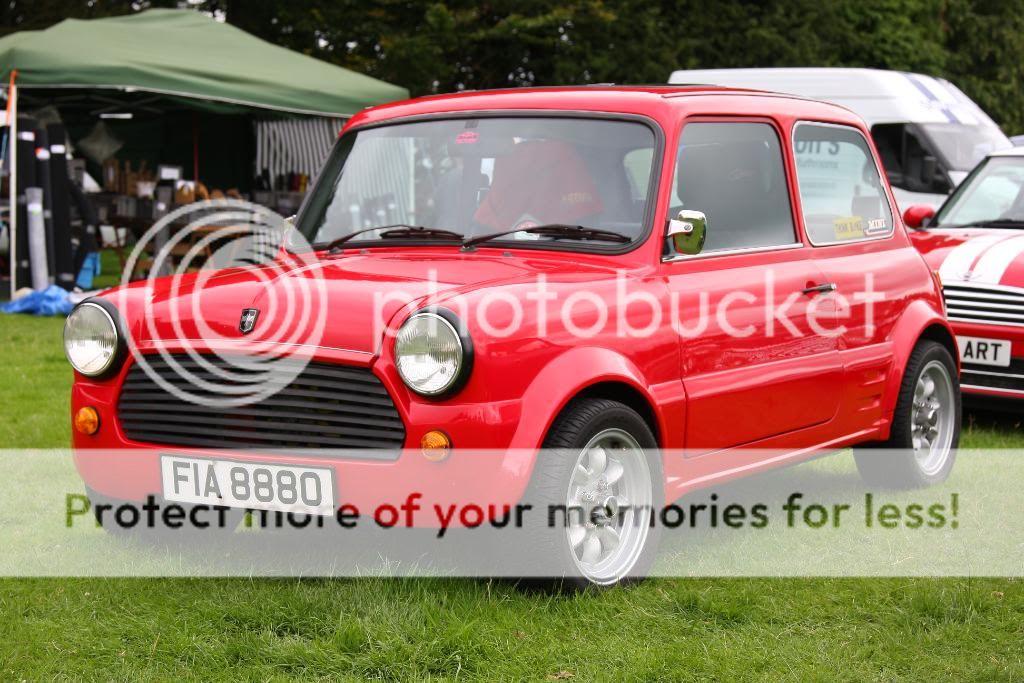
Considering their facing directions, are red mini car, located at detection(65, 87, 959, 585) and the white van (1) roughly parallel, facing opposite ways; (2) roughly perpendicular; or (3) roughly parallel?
roughly perpendicular

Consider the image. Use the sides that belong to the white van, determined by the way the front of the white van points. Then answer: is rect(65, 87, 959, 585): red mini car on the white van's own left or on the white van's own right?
on the white van's own right

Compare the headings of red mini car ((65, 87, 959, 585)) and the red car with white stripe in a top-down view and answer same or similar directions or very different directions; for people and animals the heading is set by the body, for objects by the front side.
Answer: same or similar directions

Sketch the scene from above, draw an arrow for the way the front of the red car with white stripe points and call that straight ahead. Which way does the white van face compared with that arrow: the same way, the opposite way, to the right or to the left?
to the left

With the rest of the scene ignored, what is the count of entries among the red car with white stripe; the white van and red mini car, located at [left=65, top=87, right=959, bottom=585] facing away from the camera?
0

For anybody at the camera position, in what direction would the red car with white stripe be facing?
facing the viewer and to the left of the viewer

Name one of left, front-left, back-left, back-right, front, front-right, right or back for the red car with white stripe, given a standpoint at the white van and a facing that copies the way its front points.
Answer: front-right

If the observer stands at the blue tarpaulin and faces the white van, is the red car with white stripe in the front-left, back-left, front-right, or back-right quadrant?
front-right

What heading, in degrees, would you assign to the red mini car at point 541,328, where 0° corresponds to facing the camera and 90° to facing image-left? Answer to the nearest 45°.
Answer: approximately 45°

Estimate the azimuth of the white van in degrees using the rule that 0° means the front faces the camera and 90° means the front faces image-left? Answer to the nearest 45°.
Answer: approximately 315°

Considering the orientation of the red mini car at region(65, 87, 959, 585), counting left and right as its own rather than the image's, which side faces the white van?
back

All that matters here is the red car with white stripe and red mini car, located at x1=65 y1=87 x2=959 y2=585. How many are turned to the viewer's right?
0

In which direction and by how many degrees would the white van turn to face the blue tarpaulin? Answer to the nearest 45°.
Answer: approximately 90° to its right
